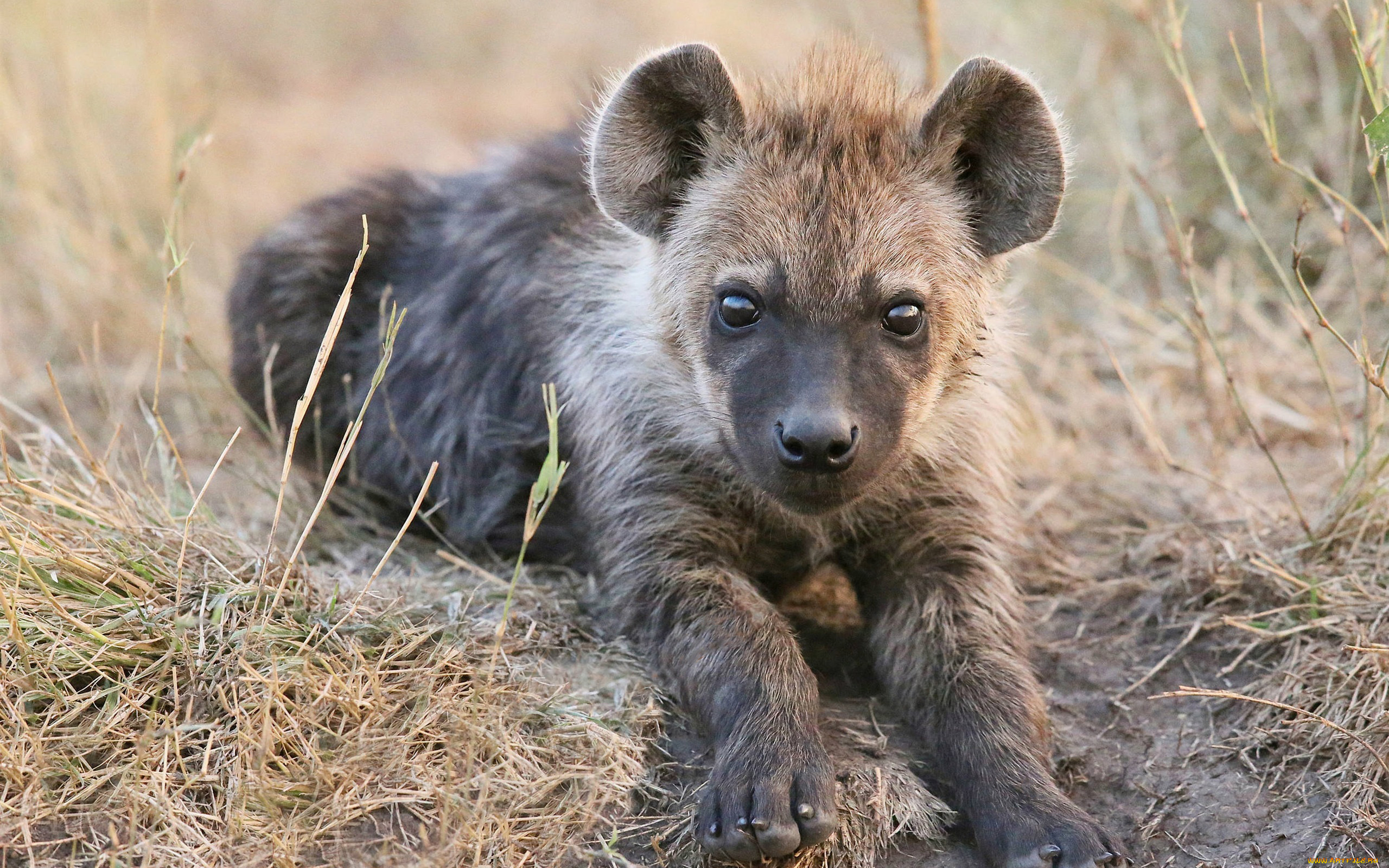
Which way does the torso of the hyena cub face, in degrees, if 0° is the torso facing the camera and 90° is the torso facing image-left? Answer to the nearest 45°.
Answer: approximately 315°
